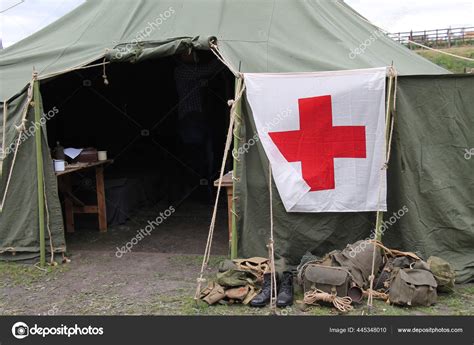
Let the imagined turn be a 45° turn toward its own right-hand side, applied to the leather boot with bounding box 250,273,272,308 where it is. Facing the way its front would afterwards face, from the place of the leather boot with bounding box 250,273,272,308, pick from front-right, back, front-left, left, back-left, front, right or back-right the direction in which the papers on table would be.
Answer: front-right

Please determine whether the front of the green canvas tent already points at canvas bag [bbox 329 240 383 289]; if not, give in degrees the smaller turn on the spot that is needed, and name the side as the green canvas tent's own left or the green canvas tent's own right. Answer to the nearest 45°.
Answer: approximately 45° to the green canvas tent's own left

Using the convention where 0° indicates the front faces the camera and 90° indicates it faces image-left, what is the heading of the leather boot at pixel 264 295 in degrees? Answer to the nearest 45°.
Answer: approximately 45°

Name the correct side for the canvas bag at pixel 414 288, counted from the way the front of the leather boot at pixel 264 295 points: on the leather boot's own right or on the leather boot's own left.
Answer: on the leather boot's own left

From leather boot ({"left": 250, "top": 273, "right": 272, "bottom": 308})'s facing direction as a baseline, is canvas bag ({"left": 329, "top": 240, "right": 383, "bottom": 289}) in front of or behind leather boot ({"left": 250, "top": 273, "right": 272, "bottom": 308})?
behind

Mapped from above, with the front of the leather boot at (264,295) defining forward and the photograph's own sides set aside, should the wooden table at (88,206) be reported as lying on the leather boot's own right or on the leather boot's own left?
on the leather boot's own right

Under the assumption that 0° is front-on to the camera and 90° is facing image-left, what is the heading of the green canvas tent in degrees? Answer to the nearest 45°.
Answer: approximately 0°

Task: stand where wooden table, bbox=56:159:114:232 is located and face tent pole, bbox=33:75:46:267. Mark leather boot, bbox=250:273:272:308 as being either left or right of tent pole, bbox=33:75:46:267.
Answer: left
